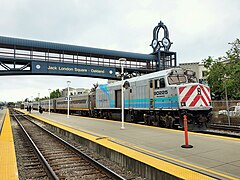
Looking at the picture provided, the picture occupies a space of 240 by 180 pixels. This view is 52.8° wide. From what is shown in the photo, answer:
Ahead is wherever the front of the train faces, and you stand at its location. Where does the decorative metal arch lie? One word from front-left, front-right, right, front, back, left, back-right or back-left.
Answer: back-left

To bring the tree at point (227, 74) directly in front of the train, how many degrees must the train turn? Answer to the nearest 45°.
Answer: approximately 90° to its left

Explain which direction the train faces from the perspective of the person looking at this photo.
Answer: facing the viewer and to the right of the viewer

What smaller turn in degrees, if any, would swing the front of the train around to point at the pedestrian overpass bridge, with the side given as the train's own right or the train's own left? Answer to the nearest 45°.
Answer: approximately 180°

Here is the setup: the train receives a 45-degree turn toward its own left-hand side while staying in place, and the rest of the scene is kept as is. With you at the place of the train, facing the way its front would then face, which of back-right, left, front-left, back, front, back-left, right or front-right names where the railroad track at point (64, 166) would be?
back-right
